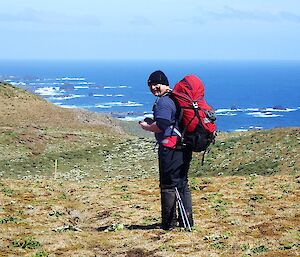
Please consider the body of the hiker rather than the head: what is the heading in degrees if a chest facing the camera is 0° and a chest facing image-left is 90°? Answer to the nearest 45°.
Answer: approximately 90°
